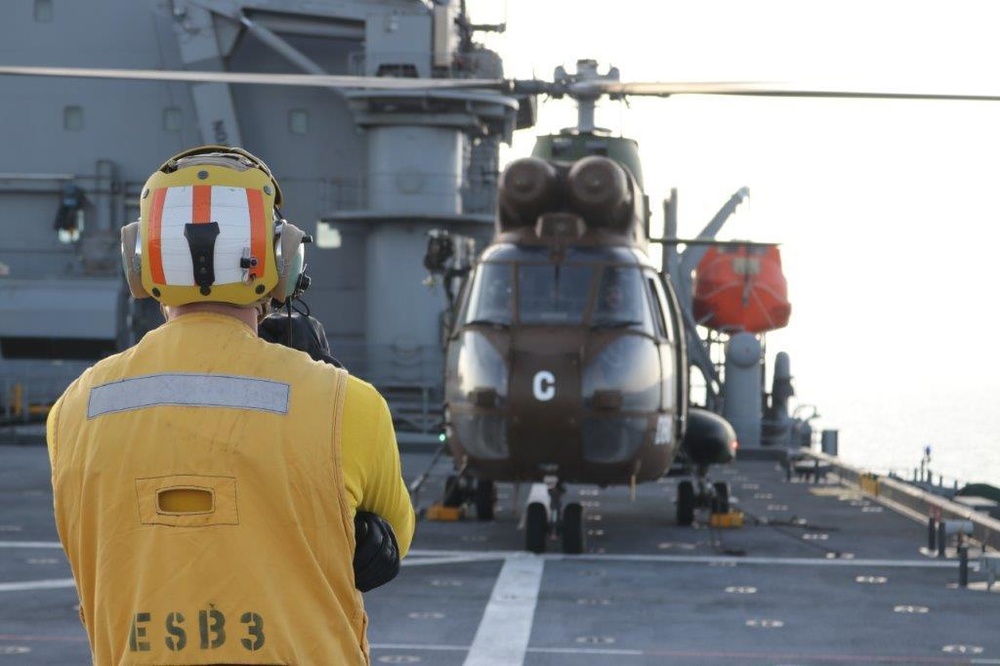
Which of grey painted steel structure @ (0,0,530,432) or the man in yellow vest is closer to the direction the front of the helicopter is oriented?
the man in yellow vest

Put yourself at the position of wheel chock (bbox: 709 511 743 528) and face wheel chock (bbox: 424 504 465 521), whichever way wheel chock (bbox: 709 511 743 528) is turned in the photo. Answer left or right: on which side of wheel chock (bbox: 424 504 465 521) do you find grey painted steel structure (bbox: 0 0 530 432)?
right

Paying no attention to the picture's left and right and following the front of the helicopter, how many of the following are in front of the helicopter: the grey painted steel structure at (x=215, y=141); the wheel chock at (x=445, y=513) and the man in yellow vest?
1

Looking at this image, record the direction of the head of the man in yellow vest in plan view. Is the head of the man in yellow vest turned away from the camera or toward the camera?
away from the camera

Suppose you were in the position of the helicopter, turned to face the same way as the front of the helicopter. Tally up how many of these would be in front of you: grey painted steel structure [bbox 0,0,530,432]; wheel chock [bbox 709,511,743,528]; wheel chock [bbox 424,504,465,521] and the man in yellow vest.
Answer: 1

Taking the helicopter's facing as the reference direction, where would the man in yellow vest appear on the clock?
The man in yellow vest is roughly at 12 o'clock from the helicopter.

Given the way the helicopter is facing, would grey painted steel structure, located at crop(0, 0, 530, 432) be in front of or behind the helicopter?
behind

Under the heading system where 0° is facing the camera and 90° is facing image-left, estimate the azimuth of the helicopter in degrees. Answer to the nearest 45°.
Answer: approximately 0°

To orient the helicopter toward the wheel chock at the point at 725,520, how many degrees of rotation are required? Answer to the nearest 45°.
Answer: approximately 135° to its left
